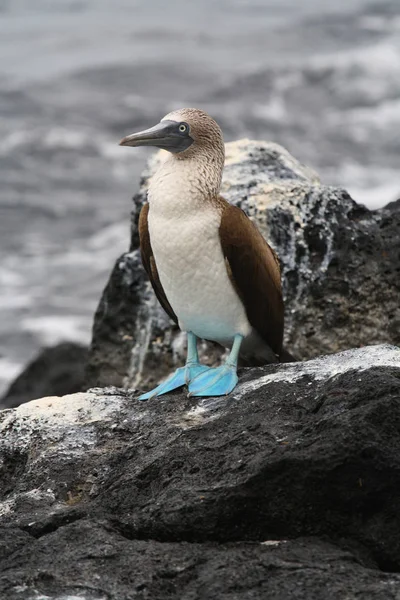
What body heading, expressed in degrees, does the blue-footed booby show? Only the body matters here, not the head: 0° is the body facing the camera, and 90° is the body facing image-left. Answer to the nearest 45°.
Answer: approximately 45°

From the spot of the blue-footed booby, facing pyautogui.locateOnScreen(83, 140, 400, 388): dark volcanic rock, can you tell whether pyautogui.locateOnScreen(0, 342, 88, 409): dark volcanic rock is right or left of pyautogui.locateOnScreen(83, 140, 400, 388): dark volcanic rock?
left

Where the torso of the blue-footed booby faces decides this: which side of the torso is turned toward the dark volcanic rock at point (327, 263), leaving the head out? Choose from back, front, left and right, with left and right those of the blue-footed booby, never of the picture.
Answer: back

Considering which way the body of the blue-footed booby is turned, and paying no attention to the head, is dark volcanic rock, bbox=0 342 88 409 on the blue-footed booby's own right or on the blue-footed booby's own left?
on the blue-footed booby's own right
